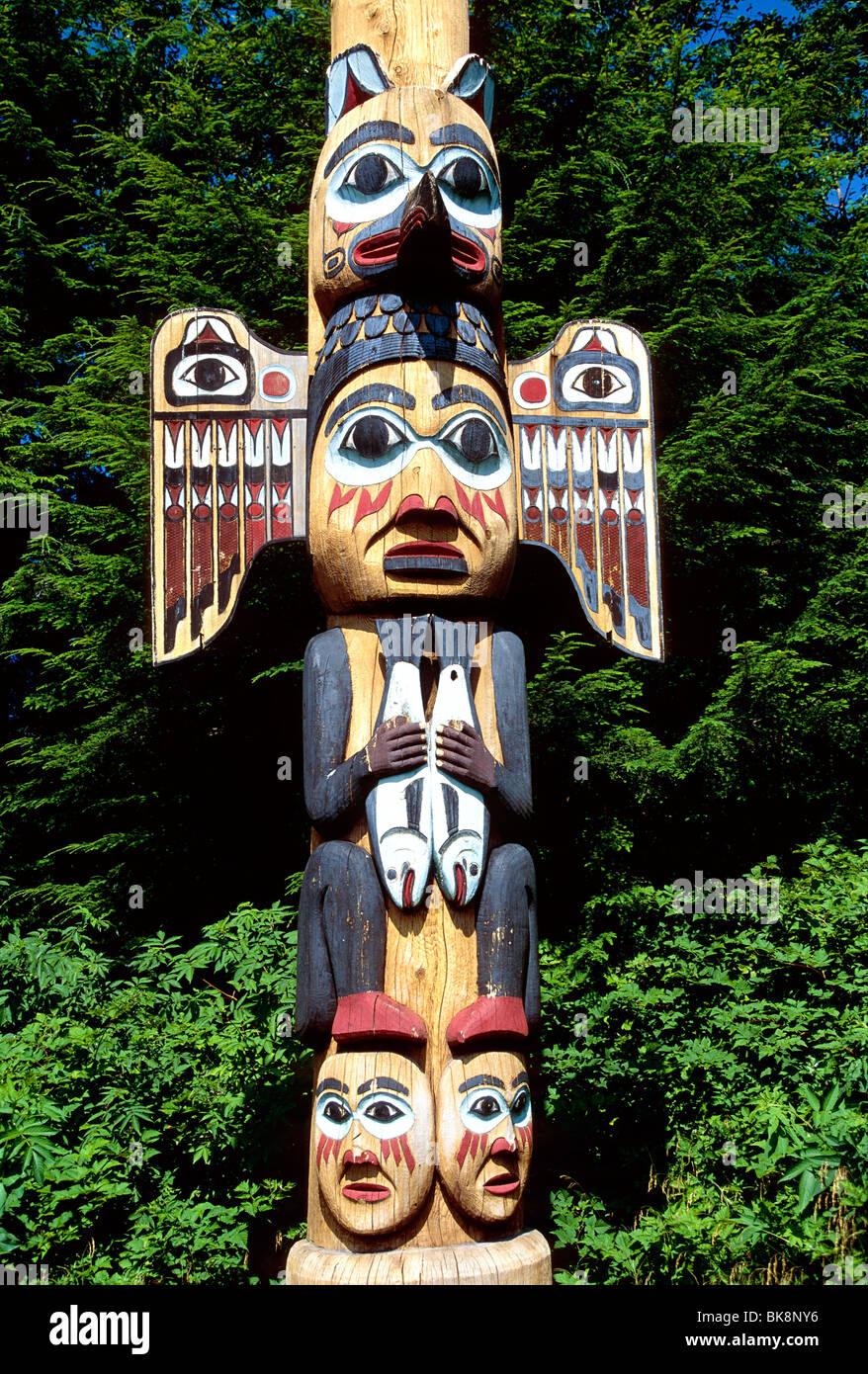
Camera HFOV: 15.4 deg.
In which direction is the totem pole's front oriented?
toward the camera
